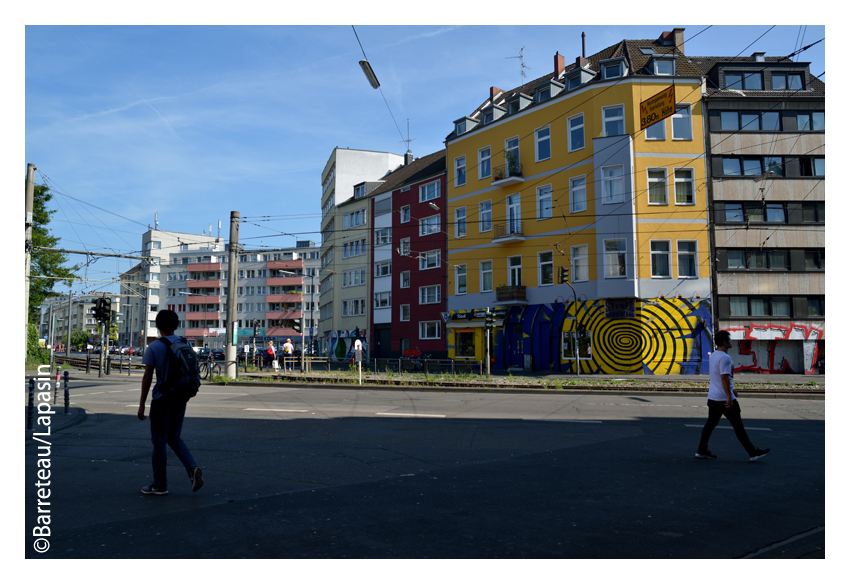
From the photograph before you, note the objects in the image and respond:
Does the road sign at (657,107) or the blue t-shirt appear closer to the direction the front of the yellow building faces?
the blue t-shirt

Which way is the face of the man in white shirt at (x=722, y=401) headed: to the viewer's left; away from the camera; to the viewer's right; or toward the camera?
to the viewer's right

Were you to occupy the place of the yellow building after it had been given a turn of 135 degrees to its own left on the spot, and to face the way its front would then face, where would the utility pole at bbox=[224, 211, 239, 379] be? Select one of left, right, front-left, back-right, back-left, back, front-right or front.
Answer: back-right

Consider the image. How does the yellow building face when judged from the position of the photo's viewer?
facing the viewer and to the left of the viewer

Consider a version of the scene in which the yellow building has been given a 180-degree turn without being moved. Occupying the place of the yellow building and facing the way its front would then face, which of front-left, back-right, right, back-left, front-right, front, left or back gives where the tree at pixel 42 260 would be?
back-left
